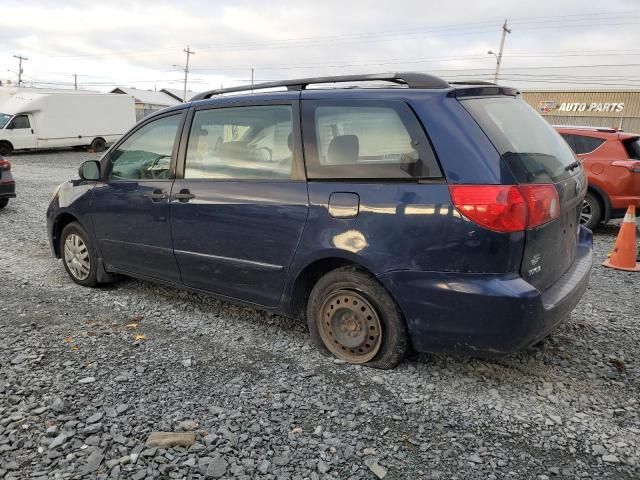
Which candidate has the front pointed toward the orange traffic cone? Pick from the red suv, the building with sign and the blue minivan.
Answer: the building with sign

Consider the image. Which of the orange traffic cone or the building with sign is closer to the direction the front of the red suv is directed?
the building with sign

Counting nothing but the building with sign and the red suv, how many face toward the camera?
1

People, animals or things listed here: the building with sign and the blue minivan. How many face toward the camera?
1

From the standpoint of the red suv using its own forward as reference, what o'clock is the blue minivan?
The blue minivan is roughly at 8 o'clock from the red suv.

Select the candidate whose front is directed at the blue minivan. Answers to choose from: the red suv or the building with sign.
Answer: the building with sign

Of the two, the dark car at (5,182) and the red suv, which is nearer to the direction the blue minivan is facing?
the dark car

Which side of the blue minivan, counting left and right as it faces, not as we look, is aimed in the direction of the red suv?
right

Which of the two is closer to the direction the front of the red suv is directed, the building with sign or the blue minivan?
the building with sign
